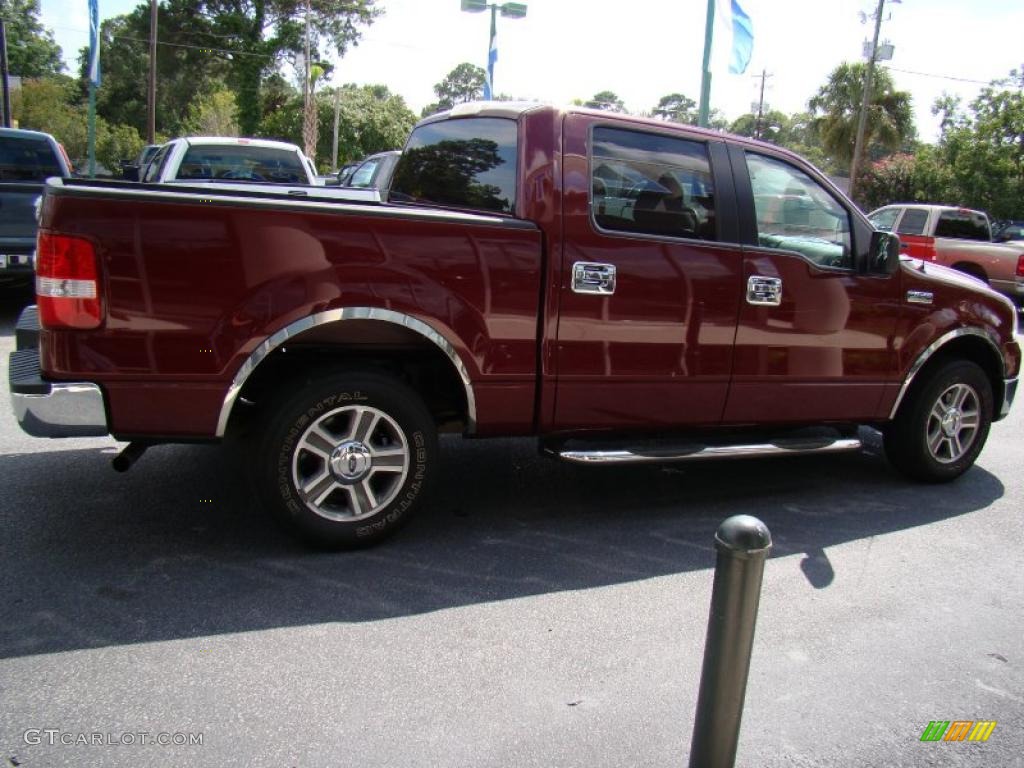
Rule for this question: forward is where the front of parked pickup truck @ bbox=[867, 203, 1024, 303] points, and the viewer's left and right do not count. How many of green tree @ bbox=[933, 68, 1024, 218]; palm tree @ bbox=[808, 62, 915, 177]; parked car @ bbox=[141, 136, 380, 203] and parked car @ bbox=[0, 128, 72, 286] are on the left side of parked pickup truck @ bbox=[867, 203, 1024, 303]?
2

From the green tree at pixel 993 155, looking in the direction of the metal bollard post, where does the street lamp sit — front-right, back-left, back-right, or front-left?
front-right

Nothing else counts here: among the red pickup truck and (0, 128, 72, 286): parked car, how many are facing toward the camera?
0

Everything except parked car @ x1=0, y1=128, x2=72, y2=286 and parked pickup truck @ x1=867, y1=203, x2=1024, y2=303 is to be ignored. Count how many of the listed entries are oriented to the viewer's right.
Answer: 0

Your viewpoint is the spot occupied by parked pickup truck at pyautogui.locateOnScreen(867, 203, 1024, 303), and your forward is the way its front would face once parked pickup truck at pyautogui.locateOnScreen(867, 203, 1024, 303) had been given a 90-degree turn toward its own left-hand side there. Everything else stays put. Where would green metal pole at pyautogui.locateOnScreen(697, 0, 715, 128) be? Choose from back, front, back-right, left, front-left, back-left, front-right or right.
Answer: front

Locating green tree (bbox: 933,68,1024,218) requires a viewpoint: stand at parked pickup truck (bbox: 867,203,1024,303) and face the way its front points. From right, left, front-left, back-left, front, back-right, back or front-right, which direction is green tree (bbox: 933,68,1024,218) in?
front-right

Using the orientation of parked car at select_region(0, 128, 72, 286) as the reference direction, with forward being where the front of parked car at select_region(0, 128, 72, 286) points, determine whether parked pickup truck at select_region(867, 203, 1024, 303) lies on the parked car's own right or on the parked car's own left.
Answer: on the parked car's own right

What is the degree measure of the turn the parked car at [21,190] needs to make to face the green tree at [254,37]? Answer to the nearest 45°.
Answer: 0° — it already faces it

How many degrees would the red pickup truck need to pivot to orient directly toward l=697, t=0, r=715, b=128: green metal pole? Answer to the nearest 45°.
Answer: approximately 45° to its left

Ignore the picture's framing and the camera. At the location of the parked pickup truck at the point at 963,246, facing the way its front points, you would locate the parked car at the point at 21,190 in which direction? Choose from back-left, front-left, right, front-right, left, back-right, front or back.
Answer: left

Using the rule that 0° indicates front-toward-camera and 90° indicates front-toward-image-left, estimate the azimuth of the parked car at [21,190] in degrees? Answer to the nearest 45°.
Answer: approximately 180°

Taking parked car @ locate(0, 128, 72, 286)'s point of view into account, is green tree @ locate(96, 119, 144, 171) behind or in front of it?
in front
